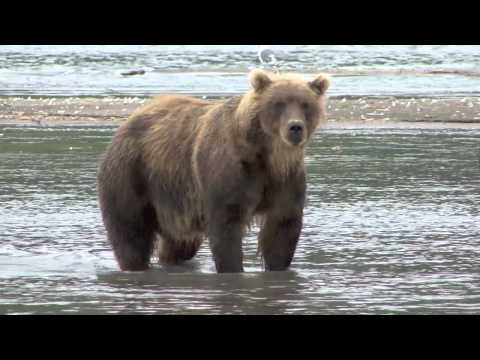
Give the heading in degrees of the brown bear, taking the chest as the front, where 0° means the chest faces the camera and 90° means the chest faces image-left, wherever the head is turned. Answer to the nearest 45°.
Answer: approximately 315°
